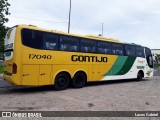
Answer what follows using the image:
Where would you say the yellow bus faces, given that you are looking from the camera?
facing away from the viewer and to the right of the viewer
